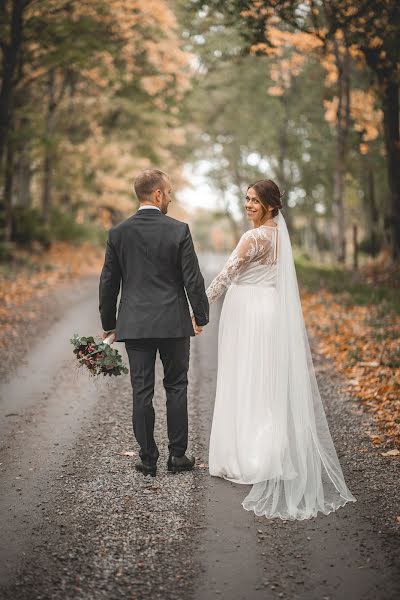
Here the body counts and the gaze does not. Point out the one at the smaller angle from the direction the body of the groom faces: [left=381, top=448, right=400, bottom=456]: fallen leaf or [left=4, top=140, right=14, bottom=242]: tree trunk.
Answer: the tree trunk

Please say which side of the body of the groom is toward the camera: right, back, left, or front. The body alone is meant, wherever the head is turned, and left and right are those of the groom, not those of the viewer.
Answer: back

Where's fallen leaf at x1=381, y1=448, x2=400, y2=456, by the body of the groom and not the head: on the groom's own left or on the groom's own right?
on the groom's own right

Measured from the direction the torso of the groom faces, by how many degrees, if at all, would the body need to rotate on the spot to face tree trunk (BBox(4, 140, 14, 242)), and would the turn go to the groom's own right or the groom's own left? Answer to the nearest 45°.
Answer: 0° — they already face it

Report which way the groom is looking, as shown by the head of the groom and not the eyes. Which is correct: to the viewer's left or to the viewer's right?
to the viewer's right

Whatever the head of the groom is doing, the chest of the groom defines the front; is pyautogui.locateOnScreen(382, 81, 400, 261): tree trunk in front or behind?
in front

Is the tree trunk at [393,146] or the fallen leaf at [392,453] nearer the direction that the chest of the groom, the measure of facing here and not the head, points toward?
the tree trunk

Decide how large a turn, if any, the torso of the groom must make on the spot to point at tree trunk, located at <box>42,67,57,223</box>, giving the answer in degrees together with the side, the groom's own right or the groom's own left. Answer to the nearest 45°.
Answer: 0° — they already face it

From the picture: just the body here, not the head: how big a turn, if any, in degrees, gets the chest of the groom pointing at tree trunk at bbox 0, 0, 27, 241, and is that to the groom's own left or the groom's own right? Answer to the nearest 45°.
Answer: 0° — they already face it
